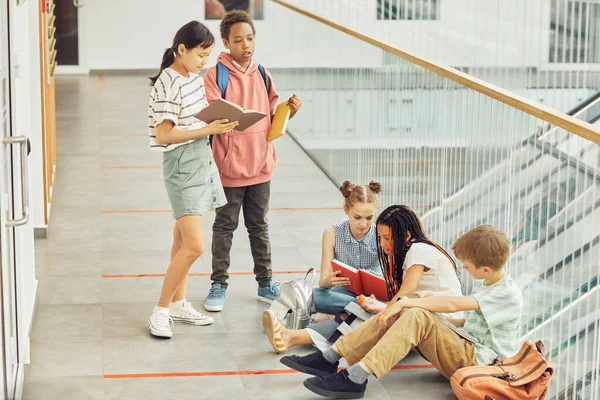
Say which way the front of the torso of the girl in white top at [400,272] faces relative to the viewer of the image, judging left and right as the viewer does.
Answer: facing to the left of the viewer

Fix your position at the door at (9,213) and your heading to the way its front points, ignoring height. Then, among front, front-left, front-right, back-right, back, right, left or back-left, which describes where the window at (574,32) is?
front-left

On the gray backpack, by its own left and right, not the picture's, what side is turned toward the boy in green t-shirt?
left

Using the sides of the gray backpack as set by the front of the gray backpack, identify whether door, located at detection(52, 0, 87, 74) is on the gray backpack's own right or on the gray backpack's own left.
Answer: on the gray backpack's own right

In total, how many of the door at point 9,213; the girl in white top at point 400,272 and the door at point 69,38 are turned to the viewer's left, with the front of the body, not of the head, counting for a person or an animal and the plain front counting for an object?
1

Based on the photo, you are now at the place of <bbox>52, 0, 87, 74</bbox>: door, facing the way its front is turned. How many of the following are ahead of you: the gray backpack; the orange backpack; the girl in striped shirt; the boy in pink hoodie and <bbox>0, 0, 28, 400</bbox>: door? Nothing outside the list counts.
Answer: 5

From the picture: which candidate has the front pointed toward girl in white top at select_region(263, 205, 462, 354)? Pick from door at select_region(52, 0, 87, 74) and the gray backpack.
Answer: the door

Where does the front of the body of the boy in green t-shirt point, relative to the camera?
to the viewer's left

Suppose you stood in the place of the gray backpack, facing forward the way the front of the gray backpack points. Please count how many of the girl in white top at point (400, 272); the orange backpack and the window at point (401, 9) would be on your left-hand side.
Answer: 2

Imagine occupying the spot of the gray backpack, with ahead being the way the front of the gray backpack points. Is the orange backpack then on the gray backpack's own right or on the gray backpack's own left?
on the gray backpack's own left

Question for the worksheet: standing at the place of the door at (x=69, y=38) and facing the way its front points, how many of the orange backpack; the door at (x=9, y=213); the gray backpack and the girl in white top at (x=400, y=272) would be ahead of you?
4

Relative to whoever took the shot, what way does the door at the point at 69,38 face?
facing the viewer

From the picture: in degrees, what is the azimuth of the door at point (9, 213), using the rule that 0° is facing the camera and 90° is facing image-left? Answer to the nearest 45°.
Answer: approximately 270°
